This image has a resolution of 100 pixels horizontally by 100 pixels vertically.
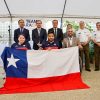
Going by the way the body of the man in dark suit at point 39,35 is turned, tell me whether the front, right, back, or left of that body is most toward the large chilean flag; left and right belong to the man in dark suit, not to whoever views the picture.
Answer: front

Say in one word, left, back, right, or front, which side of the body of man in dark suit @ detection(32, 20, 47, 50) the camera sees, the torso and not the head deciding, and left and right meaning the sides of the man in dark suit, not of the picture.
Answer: front
